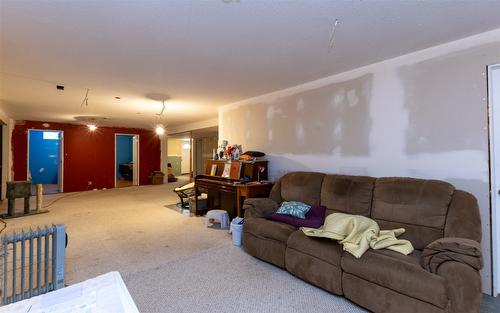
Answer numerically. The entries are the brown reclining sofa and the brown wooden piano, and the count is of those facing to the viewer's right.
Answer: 0

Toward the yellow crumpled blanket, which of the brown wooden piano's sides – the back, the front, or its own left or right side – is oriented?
left

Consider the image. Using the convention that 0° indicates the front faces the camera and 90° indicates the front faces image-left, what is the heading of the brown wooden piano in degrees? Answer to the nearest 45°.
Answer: approximately 45°

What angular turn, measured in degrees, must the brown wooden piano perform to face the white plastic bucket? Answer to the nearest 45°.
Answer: approximately 45° to its left

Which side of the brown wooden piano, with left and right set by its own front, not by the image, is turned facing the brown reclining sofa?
left

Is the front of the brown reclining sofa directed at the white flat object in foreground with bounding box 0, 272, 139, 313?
yes
